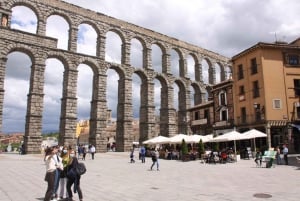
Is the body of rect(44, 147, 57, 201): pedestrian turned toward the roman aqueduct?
no

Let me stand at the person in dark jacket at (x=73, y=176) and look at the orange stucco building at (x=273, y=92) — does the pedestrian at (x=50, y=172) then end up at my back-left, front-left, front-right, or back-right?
back-left

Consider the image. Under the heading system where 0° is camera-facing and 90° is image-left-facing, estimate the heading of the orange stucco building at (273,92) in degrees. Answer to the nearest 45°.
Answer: approximately 45°

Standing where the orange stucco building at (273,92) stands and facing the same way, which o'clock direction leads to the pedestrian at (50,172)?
The pedestrian is roughly at 11 o'clock from the orange stucco building.

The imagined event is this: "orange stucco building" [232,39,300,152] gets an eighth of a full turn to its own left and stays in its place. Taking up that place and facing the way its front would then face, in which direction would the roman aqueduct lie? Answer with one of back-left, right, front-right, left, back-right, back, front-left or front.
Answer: right

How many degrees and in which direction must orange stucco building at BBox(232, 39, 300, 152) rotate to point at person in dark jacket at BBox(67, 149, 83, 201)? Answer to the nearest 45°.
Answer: approximately 45° to its left
